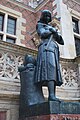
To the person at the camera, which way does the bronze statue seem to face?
facing the viewer and to the right of the viewer
